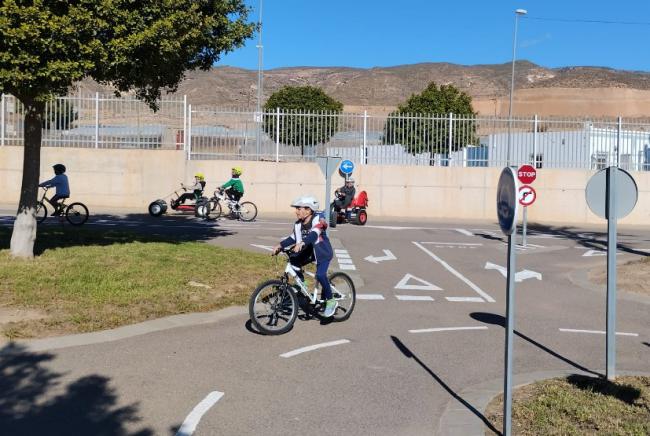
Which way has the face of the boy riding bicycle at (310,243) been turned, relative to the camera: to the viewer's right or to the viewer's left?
to the viewer's left

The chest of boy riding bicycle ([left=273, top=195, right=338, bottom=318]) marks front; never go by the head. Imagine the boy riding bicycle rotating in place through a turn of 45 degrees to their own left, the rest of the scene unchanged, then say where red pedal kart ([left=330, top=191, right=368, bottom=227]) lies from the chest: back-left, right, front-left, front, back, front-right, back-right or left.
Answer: back

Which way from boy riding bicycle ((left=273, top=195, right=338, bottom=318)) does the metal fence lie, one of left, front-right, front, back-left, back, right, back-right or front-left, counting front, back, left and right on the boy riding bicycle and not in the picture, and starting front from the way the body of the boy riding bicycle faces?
back-right

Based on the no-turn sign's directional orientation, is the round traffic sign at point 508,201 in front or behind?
in front

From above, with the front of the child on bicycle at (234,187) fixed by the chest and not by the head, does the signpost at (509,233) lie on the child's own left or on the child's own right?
on the child's own left

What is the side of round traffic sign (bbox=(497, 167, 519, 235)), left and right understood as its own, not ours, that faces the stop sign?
right

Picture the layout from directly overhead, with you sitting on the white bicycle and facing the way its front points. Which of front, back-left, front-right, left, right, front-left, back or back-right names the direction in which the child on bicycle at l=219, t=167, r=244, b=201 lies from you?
back-right

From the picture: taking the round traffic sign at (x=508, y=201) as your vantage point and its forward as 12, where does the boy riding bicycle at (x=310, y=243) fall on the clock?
The boy riding bicycle is roughly at 2 o'clock from the round traffic sign.

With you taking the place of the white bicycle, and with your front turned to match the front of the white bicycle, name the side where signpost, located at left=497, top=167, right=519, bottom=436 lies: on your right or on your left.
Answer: on your left

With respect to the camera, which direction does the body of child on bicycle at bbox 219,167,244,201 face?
to the viewer's left

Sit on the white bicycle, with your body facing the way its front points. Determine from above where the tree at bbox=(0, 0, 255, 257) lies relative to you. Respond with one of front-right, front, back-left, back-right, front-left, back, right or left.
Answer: right
